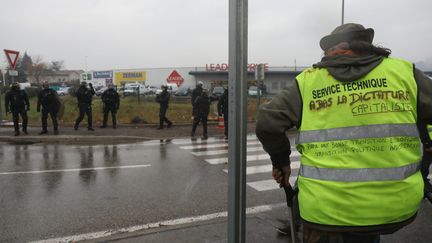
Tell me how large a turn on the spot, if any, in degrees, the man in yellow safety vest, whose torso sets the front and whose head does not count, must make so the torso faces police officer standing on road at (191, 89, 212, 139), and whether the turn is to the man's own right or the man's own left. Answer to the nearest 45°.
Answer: approximately 45° to the man's own left

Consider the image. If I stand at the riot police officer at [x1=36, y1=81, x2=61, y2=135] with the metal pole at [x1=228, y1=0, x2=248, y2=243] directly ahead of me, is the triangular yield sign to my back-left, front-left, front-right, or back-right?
back-right

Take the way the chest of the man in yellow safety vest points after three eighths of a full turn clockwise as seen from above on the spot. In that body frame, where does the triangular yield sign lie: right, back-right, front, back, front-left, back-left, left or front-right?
back

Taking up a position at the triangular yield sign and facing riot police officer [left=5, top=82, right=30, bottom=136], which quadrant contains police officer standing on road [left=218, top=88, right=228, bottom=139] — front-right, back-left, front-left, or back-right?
front-left

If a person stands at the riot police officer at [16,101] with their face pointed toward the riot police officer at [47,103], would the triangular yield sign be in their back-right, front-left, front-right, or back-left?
back-left

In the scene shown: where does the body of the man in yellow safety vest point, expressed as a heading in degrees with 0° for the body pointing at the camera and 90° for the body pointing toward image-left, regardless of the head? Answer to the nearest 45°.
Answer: approximately 180°

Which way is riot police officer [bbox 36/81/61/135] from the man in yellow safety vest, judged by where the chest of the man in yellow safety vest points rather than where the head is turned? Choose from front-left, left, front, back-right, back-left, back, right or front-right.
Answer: front-left

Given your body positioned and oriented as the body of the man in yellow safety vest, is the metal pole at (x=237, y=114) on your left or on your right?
on your left

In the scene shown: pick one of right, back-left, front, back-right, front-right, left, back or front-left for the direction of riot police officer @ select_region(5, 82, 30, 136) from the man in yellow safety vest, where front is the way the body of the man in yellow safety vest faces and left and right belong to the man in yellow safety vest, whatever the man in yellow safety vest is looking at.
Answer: front-left

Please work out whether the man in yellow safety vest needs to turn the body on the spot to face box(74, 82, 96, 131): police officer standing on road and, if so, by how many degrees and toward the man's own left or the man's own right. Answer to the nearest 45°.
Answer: approximately 45° to the man's own left

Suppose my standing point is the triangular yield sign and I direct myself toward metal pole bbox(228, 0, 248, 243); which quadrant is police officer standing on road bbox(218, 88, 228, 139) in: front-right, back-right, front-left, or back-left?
front-left

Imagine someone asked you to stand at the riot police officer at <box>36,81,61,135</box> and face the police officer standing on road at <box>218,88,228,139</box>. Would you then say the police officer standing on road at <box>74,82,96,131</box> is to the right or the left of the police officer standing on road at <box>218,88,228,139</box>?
left
